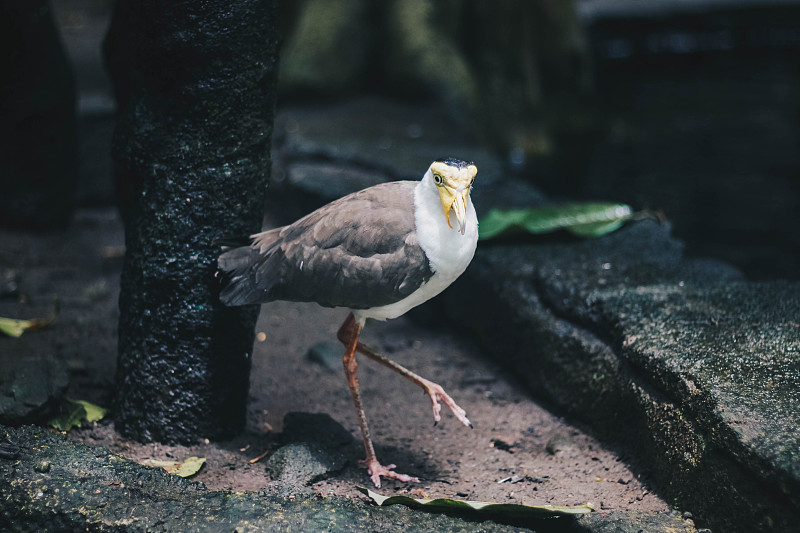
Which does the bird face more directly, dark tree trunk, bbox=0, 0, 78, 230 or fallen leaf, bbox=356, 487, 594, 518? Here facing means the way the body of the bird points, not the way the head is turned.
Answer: the fallen leaf

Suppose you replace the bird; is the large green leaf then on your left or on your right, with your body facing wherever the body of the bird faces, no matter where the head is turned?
on your left

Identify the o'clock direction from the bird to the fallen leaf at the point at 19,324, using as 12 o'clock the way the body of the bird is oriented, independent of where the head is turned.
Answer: The fallen leaf is roughly at 7 o'clock from the bird.

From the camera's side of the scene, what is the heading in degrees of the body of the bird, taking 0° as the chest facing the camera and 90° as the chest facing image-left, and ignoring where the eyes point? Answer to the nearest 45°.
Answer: approximately 270°

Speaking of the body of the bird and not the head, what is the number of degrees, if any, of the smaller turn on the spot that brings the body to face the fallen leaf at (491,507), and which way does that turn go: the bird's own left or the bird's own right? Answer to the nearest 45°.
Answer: approximately 45° to the bird's own right

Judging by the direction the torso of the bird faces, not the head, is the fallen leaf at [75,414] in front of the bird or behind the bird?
behind
